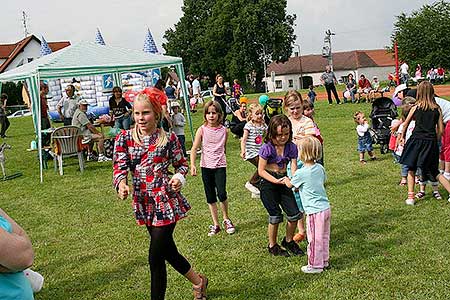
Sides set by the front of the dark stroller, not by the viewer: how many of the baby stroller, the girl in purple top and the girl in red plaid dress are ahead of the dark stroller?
2

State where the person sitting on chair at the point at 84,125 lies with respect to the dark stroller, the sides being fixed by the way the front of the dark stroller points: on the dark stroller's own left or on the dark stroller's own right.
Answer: on the dark stroller's own right

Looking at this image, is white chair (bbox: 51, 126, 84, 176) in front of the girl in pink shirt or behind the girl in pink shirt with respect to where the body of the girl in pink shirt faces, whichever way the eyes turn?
behind

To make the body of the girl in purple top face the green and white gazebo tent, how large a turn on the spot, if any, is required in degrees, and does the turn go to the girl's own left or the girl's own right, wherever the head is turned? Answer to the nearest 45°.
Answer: approximately 180°

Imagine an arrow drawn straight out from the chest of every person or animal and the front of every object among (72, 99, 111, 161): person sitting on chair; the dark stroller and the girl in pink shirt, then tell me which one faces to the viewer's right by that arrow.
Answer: the person sitting on chair

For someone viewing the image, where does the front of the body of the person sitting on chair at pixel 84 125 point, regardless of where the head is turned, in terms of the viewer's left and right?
facing to the right of the viewer

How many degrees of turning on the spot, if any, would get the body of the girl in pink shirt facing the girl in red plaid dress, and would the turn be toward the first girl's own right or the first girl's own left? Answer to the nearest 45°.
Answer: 0° — they already face them

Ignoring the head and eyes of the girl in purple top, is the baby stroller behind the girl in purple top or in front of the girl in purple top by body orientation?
behind

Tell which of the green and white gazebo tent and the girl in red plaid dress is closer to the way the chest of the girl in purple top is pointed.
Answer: the girl in red plaid dress
